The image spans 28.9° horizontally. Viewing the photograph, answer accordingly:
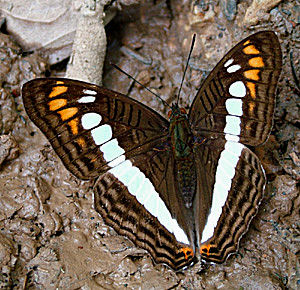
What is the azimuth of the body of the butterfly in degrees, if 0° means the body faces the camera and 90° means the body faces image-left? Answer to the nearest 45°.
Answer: approximately 180°
